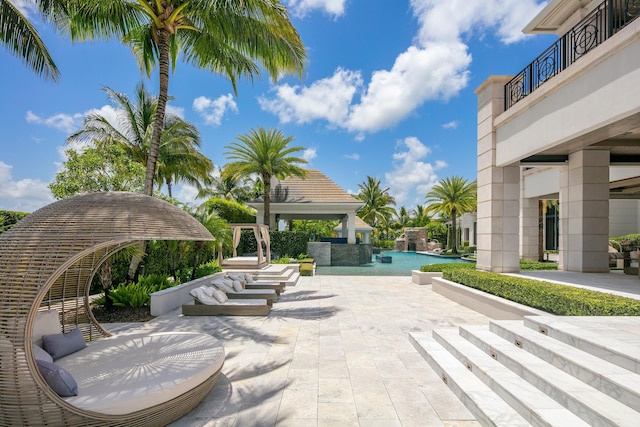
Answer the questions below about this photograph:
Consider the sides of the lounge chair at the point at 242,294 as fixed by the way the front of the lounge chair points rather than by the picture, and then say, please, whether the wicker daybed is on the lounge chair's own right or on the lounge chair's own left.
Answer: on the lounge chair's own right

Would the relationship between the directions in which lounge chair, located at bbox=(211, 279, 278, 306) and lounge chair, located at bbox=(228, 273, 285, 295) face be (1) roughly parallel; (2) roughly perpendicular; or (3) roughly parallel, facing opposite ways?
roughly parallel

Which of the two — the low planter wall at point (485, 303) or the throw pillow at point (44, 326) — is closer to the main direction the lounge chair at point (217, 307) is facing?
the low planter wall

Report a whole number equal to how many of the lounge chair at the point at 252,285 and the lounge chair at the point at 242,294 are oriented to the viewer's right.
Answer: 2

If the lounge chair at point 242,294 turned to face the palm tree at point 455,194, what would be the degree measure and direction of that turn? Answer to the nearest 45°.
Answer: approximately 45° to its left

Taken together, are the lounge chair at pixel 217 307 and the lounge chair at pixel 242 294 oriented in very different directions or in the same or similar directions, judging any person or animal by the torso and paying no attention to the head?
same or similar directions

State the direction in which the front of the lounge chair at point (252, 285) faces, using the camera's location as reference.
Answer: facing to the right of the viewer

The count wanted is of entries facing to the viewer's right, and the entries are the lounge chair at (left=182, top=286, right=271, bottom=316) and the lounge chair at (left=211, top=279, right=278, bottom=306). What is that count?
2

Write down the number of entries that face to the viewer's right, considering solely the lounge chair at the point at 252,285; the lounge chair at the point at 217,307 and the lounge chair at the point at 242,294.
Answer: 3

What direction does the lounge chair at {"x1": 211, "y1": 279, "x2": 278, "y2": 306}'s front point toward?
to the viewer's right

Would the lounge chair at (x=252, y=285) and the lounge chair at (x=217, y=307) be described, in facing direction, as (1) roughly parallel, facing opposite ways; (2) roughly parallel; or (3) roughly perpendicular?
roughly parallel

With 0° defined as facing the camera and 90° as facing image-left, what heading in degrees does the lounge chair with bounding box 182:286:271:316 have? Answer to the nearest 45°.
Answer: approximately 270°
